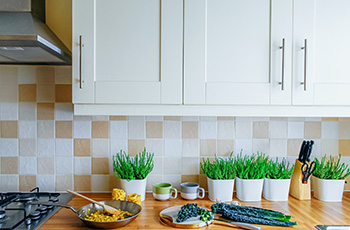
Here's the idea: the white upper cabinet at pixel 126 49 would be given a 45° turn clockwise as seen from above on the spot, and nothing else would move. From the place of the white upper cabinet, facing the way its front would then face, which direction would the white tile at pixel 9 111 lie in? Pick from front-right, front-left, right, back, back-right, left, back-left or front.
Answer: right

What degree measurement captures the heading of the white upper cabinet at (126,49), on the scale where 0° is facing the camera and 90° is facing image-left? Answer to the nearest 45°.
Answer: approximately 0°

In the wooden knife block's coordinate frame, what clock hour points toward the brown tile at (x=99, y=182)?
The brown tile is roughly at 4 o'clock from the wooden knife block.

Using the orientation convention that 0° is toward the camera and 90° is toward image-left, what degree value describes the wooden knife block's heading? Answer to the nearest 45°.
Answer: approximately 315°

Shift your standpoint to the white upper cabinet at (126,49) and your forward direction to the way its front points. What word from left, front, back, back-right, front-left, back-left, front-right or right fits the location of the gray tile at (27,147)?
back-right

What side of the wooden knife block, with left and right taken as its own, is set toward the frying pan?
right

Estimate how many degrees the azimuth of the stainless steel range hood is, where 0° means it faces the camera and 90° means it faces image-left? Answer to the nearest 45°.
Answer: approximately 0°

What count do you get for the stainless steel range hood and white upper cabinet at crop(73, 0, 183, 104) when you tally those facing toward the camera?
2
